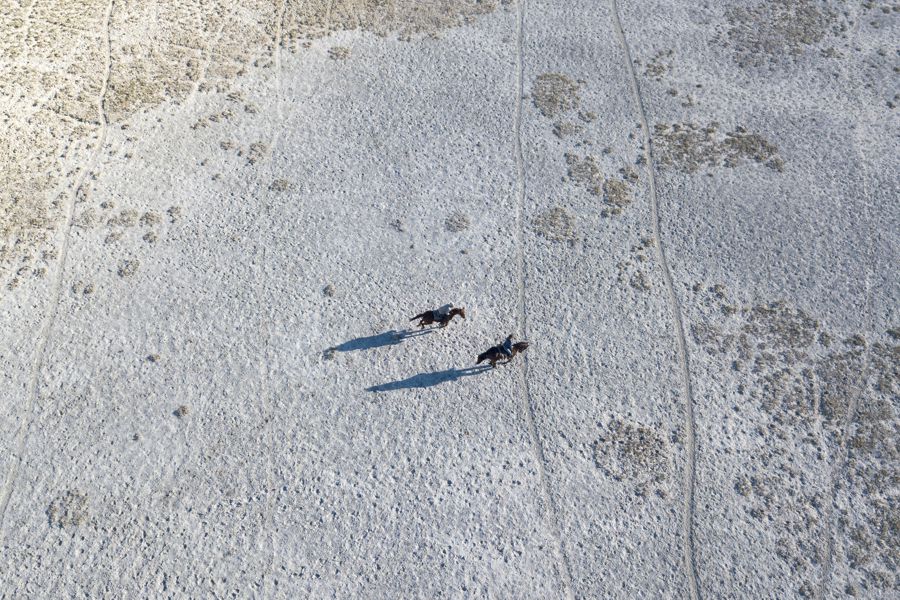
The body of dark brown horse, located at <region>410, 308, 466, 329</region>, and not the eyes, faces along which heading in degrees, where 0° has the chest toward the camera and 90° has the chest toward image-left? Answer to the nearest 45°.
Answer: approximately 270°

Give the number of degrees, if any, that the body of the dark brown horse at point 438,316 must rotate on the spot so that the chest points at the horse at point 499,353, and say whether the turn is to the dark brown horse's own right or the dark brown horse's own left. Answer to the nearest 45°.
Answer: approximately 45° to the dark brown horse's own right
